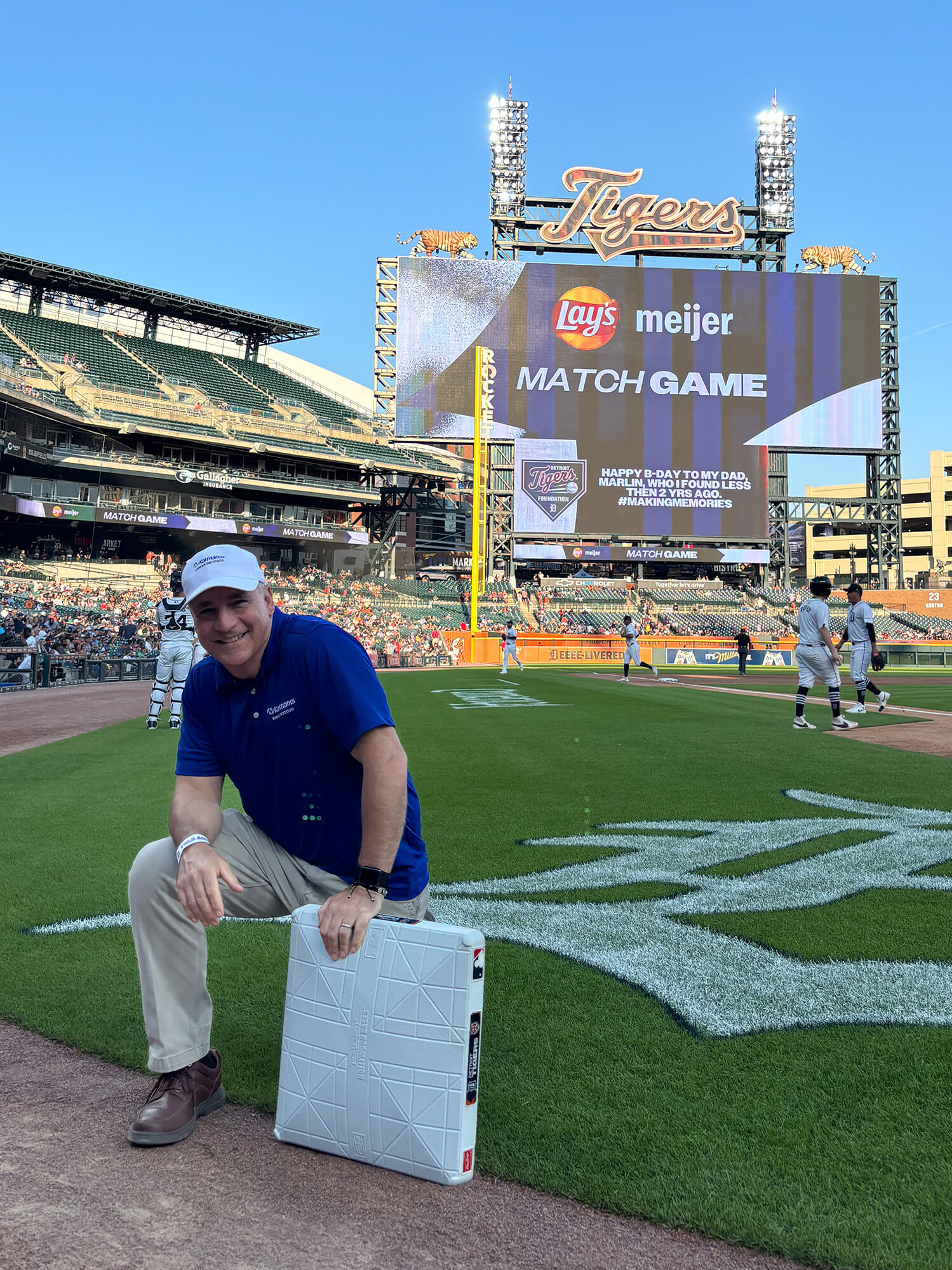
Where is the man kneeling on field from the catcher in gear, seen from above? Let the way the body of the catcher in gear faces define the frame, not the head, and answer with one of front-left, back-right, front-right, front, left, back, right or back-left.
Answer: back

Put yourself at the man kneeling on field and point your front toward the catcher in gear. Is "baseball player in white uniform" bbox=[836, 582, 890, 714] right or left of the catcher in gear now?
right

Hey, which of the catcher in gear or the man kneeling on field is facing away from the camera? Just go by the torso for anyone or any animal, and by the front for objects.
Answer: the catcher in gear

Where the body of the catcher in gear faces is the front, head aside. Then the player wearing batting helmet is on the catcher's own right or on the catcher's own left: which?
on the catcher's own right

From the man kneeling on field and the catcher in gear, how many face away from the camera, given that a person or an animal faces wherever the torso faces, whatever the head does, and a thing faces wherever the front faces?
1

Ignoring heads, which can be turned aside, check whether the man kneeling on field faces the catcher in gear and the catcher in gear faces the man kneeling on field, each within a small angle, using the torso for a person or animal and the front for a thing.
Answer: no

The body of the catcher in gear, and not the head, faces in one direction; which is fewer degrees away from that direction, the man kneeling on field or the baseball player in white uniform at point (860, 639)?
the baseball player in white uniform

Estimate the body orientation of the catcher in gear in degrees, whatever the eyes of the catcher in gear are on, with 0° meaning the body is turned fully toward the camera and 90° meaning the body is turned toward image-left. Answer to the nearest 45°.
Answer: approximately 180°

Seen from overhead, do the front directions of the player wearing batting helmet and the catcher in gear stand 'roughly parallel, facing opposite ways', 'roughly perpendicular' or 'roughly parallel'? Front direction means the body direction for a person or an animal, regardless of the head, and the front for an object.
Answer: roughly perpendicular

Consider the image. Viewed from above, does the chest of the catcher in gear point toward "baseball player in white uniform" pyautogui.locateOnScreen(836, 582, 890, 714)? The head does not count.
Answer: no

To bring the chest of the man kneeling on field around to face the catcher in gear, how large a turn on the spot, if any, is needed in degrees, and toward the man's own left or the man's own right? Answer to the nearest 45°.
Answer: approximately 135° to the man's own right

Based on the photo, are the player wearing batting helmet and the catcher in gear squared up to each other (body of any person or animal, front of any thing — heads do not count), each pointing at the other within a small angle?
no

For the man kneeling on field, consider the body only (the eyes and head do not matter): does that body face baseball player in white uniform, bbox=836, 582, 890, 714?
no
